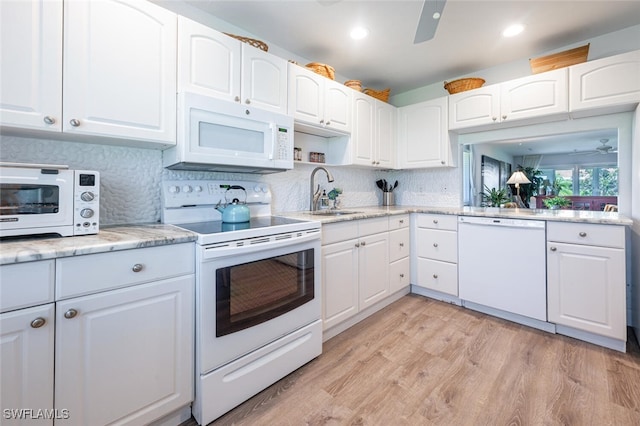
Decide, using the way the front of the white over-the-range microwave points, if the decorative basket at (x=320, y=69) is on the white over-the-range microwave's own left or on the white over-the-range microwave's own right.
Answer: on the white over-the-range microwave's own left

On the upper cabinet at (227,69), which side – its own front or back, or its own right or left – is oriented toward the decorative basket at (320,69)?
left

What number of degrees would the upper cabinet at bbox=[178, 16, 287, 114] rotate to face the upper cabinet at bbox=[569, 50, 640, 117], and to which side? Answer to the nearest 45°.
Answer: approximately 45° to its left

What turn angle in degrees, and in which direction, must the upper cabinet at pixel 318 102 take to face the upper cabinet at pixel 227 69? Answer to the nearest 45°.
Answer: approximately 90° to its right

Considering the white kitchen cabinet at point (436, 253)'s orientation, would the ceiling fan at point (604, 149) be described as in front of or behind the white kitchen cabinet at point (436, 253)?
behind

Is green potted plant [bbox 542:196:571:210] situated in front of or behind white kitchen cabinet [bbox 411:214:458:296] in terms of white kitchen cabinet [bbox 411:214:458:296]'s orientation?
behind

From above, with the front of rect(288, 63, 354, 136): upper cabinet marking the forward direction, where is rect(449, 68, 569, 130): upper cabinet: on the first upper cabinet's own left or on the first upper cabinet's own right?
on the first upper cabinet's own left

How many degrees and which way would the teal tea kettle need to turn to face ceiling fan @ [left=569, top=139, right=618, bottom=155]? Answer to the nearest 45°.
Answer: approximately 180°

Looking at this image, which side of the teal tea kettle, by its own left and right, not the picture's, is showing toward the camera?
left

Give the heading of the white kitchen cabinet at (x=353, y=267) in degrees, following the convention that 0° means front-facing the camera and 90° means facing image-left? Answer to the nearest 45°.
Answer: approximately 315°
